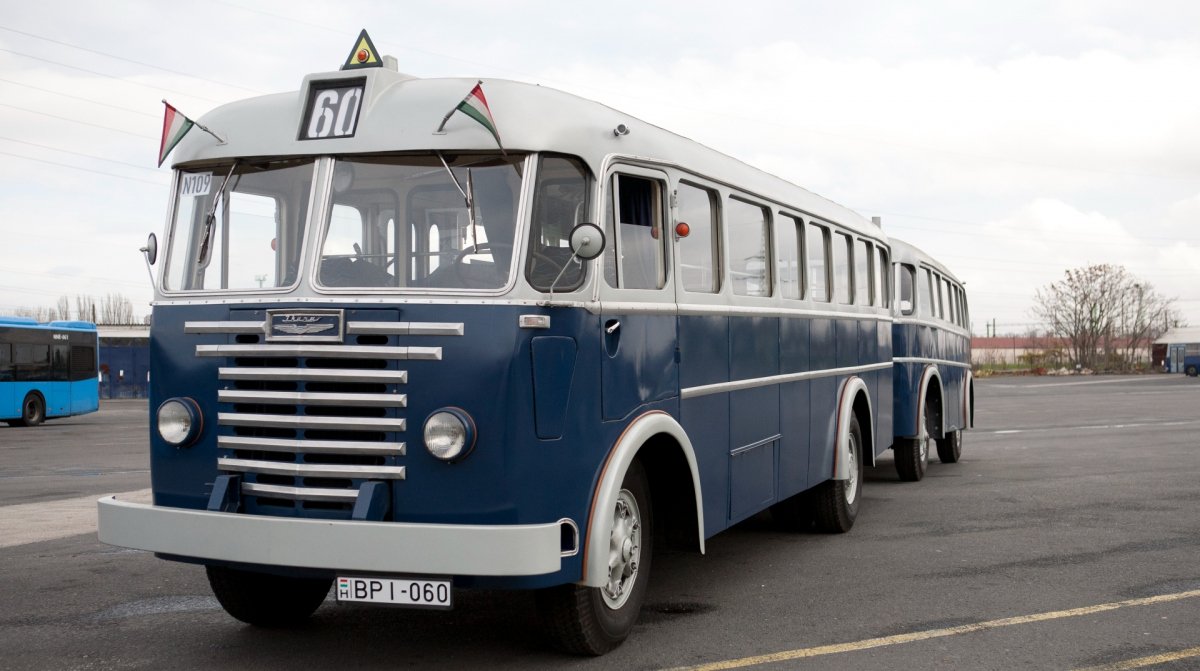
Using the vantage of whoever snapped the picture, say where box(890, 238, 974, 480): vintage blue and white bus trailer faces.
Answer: facing the viewer and to the left of the viewer

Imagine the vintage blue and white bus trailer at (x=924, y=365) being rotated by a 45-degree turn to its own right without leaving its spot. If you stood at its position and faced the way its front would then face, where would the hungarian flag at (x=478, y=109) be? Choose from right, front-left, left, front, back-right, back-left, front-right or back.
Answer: left

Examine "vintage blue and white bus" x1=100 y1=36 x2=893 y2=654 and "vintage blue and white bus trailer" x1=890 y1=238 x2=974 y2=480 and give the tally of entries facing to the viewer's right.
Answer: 0

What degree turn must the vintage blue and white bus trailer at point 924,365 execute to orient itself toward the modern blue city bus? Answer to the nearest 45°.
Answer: approximately 90° to its right

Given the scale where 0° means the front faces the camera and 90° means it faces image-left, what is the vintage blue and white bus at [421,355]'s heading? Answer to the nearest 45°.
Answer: approximately 45°

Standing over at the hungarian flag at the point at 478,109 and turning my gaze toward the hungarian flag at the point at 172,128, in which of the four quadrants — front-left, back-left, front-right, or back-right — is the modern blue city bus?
front-right

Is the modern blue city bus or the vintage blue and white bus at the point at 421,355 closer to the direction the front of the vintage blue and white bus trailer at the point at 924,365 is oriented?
the vintage blue and white bus

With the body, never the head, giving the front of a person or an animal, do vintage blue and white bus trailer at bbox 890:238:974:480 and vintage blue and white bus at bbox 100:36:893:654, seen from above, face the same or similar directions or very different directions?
same or similar directions

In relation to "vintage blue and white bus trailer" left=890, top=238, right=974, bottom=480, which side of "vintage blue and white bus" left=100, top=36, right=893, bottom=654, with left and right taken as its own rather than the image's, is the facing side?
back
